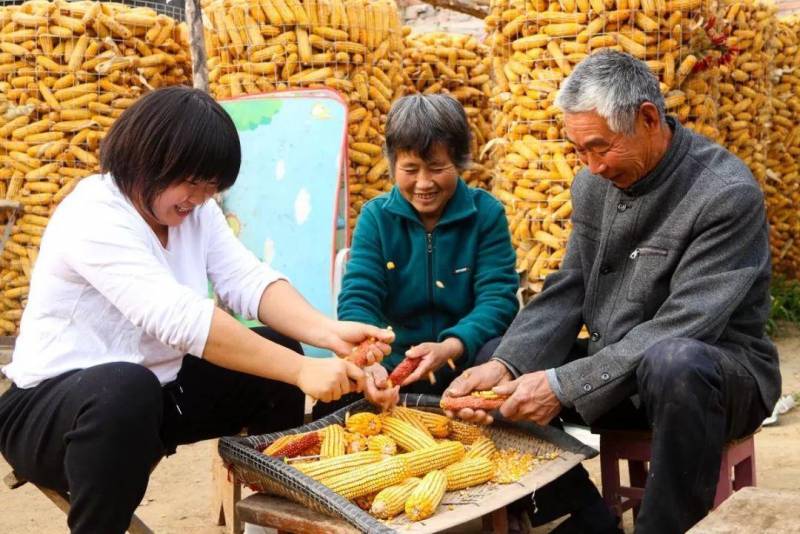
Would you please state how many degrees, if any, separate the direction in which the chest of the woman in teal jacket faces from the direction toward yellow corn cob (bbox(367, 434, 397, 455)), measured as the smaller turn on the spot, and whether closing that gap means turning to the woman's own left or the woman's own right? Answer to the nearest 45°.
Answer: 0° — they already face it

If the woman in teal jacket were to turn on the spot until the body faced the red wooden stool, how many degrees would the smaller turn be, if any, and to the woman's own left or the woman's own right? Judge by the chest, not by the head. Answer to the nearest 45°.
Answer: approximately 45° to the woman's own left

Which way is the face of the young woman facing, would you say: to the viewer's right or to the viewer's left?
to the viewer's right

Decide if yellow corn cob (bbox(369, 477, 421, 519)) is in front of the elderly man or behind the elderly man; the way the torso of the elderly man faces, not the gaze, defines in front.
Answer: in front

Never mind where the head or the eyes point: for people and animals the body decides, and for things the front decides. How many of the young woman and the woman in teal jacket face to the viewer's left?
0

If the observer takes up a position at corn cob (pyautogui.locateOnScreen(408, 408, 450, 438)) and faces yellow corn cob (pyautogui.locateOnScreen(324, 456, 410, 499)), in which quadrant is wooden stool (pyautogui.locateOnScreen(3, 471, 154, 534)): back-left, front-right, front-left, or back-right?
front-right

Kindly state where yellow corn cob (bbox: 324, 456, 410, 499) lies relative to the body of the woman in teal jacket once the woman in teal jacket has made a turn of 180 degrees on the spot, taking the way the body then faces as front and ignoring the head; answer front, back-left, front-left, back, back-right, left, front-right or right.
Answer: back

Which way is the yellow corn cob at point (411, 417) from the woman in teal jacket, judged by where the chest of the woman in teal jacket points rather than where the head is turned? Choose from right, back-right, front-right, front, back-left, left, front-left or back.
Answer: front

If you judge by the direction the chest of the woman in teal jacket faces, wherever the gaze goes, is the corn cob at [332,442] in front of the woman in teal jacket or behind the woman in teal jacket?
in front

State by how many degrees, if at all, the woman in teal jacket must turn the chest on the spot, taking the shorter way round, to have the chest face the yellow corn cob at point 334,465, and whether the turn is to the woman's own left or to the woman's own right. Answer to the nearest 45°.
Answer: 0° — they already face it

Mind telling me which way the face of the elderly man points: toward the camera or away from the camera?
toward the camera

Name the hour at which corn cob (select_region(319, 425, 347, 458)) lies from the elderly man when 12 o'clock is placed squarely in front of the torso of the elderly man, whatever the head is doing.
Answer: The corn cob is roughly at 1 o'clock from the elderly man.

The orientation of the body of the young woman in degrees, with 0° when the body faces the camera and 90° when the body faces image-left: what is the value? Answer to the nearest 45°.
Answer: approximately 315°

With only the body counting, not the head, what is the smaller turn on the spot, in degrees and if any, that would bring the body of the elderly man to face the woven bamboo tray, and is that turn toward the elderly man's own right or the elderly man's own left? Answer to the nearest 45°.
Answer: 0° — they already face it

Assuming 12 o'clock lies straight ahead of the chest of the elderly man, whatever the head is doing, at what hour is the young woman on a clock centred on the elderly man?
The young woman is roughly at 1 o'clock from the elderly man.

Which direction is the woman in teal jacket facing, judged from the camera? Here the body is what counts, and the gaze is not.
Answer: toward the camera

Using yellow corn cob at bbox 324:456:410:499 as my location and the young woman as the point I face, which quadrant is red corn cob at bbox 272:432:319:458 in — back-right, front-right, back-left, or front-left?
front-right

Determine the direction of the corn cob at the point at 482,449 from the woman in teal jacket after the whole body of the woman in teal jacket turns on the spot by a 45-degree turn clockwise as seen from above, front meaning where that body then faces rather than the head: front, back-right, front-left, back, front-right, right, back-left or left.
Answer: front-left
